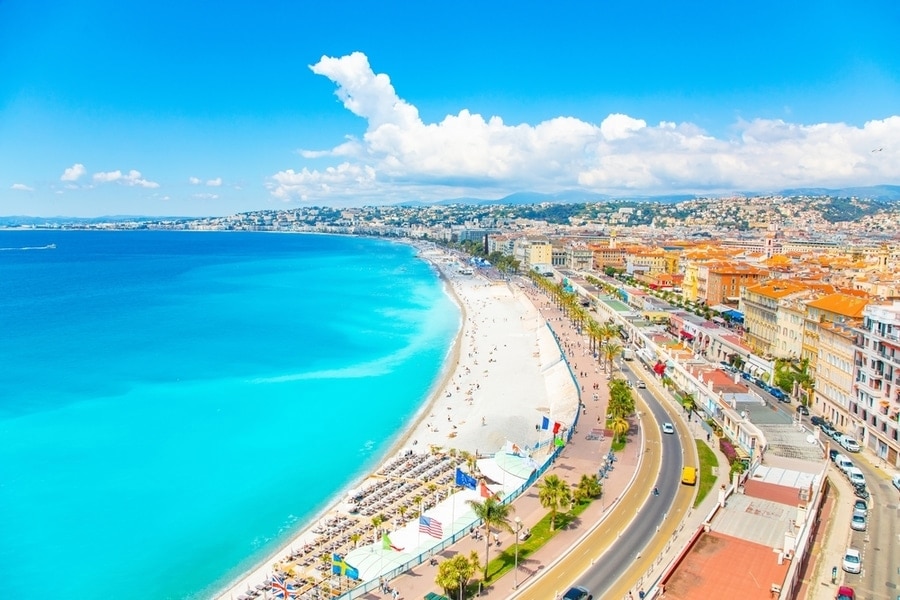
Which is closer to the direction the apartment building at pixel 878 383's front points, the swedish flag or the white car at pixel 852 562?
the swedish flag

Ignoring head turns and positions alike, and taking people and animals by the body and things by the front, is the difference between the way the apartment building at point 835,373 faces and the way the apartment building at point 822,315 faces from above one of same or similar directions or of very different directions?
same or similar directions

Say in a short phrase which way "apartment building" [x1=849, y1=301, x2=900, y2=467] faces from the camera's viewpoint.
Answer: facing the viewer and to the left of the viewer

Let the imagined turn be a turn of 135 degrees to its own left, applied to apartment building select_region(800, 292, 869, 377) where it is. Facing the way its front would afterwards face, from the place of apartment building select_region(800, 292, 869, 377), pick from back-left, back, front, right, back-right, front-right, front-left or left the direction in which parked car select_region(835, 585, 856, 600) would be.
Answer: right

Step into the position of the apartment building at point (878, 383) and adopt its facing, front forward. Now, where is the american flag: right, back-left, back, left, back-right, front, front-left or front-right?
front

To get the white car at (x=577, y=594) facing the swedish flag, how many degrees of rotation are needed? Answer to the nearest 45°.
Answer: approximately 45° to its right

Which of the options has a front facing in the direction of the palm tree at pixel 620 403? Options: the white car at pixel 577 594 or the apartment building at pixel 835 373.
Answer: the apartment building

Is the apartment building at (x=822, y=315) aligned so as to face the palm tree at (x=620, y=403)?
yes

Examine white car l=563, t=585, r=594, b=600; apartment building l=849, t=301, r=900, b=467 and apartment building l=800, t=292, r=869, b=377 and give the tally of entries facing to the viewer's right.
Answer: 0

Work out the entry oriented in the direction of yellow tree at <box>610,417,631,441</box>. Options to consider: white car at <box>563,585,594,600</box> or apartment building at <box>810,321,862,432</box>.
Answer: the apartment building

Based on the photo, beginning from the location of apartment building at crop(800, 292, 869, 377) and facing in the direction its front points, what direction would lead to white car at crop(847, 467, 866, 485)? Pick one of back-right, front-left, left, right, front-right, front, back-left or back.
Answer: front-left

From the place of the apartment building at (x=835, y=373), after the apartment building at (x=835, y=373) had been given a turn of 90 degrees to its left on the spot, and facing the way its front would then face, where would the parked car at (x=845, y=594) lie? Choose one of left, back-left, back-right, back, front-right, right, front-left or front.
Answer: front-right

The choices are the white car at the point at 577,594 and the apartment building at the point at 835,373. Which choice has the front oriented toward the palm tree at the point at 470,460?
the apartment building

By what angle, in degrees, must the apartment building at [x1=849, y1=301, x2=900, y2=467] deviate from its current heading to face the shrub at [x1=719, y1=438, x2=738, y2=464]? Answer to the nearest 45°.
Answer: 0° — it already faces it

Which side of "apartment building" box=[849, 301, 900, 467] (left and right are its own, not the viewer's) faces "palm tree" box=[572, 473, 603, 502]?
front

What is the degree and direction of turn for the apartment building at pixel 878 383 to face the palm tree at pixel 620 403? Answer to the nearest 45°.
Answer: approximately 45° to its right
